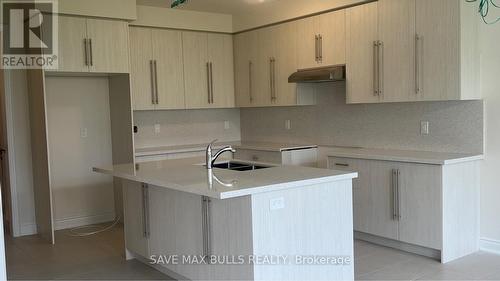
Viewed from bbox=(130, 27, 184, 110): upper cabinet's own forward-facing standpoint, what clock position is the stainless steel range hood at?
The stainless steel range hood is roughly at 10 o'clock from the upper cabinet.

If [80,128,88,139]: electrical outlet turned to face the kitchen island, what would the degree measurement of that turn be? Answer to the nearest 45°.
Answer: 0° — it already faces it

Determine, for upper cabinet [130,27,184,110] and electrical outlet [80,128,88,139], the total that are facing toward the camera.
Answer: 2

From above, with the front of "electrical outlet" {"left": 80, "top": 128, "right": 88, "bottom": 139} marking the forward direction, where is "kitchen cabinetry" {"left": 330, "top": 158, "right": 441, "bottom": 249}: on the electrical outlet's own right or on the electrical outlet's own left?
on the electrical outlet's own left

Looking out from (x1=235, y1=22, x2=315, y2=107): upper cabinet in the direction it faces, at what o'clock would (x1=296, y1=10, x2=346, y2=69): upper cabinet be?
(x1=296, y1=10, x2=346, y2=69): upper cabinet is roughly at 9 o'clock from (x1=235, y1=22, x2=315, y2=107): upper cabinet.

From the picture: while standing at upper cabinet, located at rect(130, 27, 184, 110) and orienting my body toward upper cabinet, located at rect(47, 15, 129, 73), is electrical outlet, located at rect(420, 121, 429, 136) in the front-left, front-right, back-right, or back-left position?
back-left

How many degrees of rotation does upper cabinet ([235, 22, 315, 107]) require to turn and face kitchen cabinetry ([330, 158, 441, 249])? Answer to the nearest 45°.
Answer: approximately 90° to its left

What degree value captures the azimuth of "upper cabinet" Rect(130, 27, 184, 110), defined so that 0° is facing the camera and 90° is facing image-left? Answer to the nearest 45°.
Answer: approximately 0°
